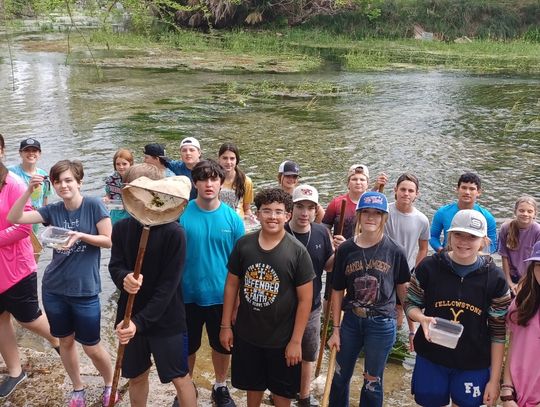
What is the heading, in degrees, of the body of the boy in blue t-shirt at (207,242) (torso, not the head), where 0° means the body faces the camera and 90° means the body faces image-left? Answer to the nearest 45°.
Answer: approximately 0°

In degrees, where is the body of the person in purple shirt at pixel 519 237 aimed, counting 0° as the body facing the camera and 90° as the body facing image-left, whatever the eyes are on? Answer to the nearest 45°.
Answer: approximately 0°

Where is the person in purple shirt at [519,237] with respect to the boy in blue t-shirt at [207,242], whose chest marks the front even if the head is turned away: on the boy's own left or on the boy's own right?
on the boy's own left

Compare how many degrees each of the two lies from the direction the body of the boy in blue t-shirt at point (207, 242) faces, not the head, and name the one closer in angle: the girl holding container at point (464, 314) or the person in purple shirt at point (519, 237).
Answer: the girl holding container
